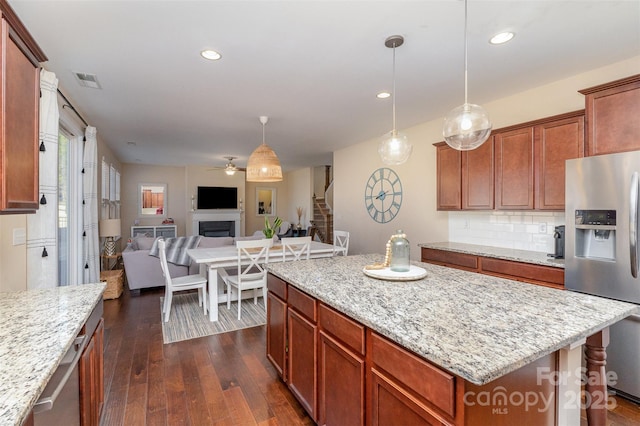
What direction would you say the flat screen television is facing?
toward the camera

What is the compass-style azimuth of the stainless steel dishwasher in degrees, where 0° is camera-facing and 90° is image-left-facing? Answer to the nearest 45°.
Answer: approximately 270°

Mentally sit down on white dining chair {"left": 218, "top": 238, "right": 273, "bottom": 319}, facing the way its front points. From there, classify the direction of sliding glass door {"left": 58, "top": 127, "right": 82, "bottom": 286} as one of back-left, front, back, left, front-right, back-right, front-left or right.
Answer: front-left

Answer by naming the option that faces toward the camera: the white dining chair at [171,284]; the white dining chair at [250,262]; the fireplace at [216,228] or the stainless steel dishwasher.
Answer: the fireplace

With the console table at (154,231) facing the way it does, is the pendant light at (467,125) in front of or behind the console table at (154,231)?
in front

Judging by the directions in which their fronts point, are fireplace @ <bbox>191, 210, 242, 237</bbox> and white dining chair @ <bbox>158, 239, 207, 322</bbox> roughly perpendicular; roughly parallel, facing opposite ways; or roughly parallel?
roughly perpendicular

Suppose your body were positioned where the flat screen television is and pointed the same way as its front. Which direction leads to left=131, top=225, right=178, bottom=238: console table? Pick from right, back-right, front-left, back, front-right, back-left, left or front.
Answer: right

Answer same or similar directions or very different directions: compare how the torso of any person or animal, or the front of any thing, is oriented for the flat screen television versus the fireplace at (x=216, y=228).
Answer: same or similar directions

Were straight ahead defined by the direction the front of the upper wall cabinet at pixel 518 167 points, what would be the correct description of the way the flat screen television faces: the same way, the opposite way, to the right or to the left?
to the left

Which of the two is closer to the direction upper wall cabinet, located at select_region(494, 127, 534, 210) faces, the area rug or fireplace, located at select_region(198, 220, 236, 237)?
the area rug

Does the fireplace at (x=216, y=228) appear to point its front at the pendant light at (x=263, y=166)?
yes

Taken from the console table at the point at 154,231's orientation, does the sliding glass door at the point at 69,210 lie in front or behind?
in front

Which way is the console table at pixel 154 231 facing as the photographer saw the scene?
facing the viewer

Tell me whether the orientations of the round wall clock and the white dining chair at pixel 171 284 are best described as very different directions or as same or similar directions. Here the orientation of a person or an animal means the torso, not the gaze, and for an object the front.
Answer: very different directions

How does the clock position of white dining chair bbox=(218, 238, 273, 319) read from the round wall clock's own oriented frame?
The white dining chair is roughly at 12 o'clock from the round wall clock.

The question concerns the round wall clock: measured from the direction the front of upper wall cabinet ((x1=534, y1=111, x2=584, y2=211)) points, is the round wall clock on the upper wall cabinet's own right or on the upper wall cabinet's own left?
on the upper wall cabinet's own right

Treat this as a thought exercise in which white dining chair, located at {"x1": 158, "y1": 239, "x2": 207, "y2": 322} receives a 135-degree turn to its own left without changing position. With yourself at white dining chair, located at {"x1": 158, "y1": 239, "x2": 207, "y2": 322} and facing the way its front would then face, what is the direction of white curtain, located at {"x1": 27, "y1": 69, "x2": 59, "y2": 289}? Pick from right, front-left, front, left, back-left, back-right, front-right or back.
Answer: left

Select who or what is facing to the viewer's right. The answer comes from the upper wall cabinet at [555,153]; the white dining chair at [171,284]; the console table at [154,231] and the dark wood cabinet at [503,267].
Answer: the white dining chair

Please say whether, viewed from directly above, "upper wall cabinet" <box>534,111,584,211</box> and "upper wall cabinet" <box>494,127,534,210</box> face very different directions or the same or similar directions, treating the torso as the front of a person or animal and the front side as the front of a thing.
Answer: same or similar directions

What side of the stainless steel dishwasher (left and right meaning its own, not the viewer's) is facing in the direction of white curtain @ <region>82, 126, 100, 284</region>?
left

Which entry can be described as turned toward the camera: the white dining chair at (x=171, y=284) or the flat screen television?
the flat screen television
